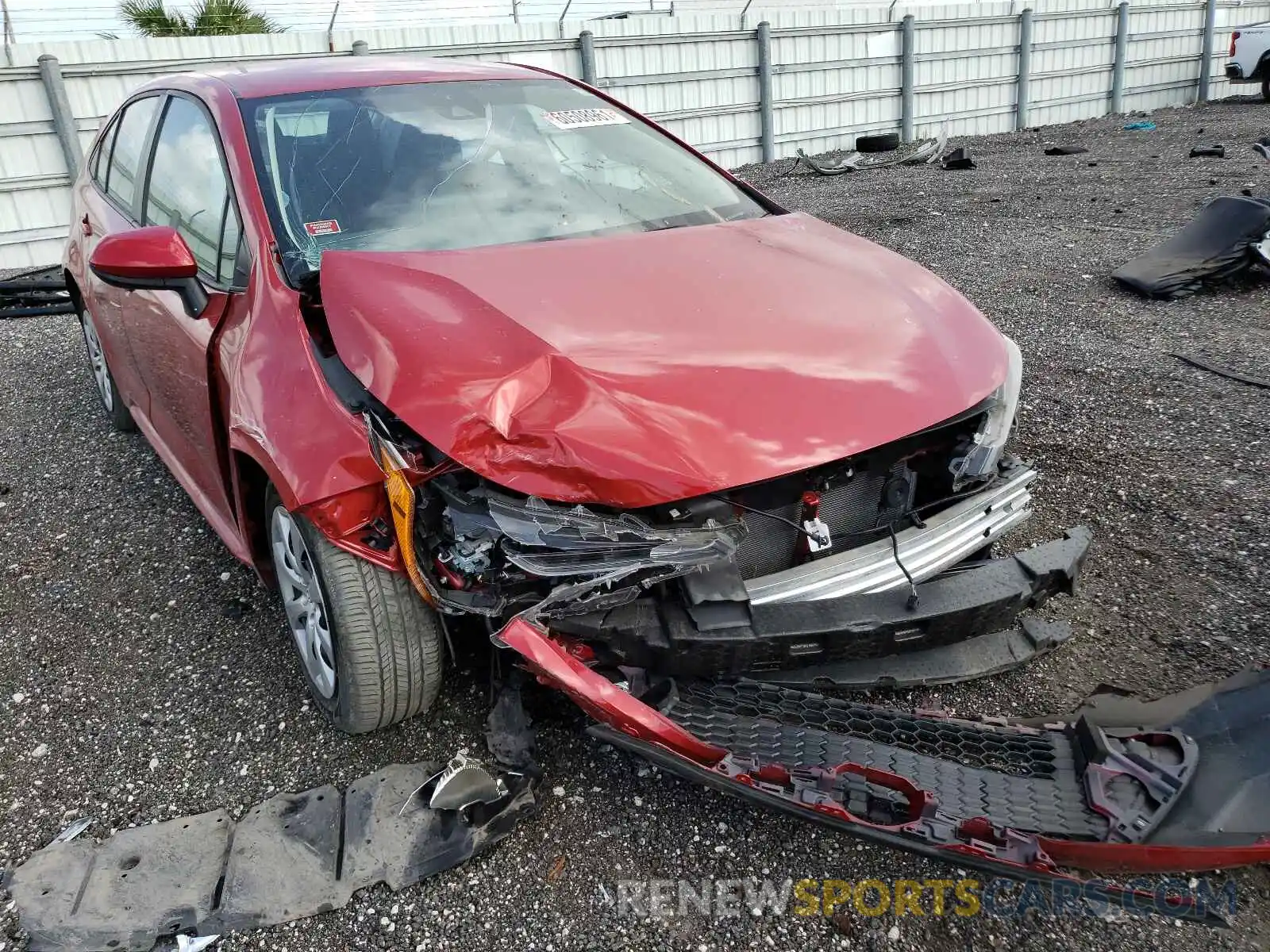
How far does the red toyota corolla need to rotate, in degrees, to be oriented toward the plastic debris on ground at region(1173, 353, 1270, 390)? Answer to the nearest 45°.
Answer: approximately 90° to its left

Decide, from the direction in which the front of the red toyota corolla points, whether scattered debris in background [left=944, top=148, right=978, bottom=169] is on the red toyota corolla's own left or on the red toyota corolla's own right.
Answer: on the red toyota corolla's own left

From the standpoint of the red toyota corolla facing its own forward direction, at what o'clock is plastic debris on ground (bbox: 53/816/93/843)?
The plastic debris on ground is roughly at 2 o'clock from the red toyota corolla.

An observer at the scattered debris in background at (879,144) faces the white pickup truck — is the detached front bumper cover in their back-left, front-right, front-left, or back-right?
back-right

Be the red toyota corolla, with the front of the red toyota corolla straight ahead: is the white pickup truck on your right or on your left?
on your left

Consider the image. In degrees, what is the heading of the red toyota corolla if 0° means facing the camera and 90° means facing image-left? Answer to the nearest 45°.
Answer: approximately 315°

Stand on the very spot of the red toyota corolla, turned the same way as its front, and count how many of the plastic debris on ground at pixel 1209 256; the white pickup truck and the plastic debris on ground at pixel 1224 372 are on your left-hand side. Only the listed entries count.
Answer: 3

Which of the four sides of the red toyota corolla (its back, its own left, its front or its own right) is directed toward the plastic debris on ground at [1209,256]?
left

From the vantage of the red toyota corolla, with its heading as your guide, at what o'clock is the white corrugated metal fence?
The white corrugated metal fence is roughly at 8 o'clock from the red toyota corolla.

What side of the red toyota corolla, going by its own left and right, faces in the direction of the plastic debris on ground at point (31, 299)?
back

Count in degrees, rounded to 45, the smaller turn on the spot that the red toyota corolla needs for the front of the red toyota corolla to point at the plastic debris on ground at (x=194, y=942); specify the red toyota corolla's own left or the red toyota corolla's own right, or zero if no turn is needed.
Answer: approximately 90° to the red toyota corolla's own right

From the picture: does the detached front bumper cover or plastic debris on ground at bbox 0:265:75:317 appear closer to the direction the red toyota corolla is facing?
the detached front bumper cover
